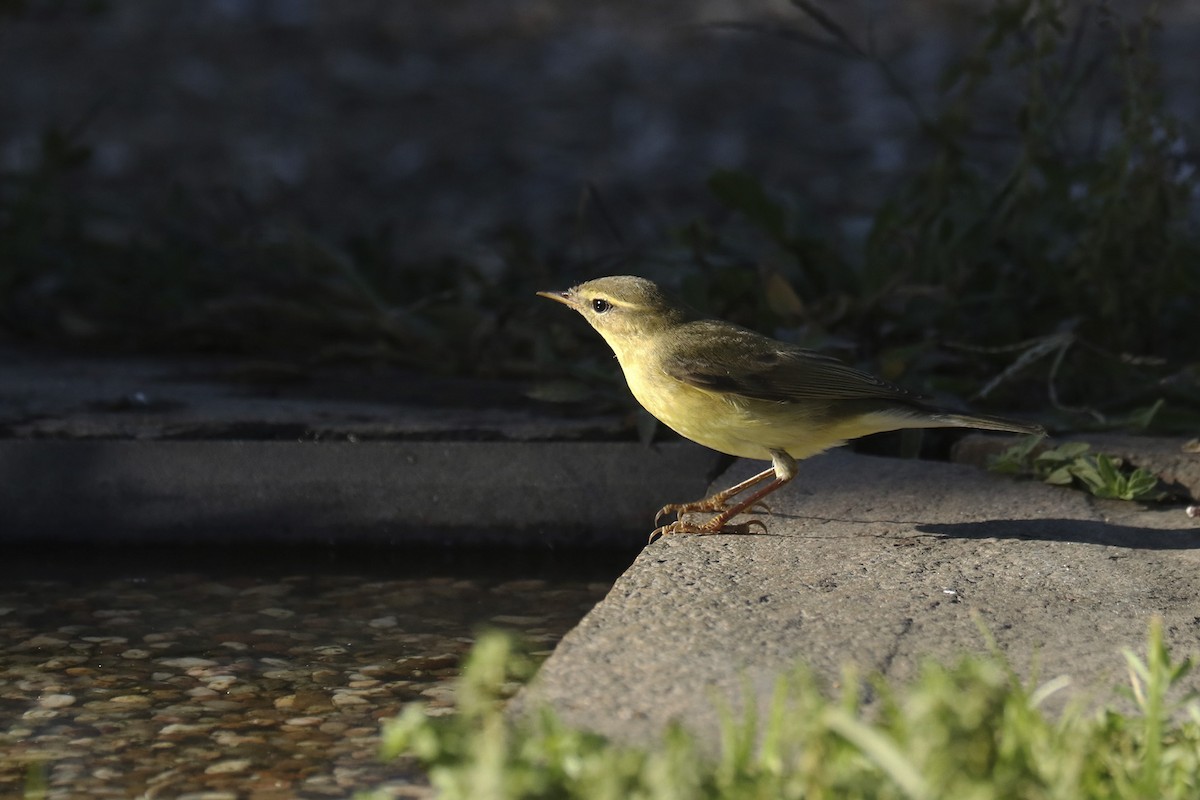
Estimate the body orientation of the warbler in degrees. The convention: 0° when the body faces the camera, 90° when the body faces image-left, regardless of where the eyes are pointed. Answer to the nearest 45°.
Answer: approximately 90°
